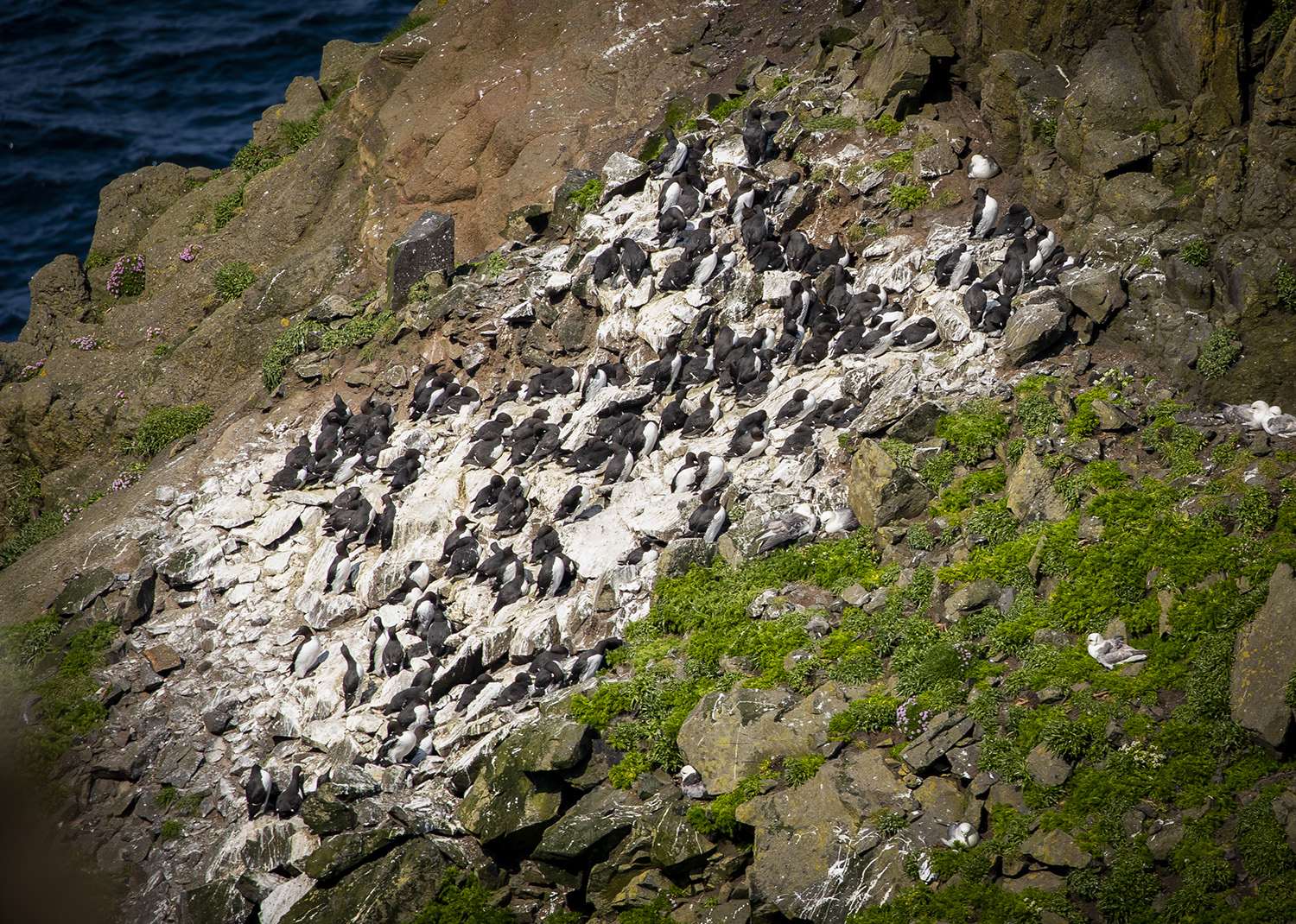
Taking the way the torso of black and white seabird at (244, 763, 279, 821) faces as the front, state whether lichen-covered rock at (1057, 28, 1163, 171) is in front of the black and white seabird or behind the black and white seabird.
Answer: in front

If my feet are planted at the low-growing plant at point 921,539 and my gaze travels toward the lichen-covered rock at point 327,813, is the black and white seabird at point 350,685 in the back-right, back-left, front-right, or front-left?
front-right

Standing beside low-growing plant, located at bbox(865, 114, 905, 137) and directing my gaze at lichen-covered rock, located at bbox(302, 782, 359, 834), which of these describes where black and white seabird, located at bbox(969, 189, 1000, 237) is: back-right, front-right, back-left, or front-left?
front-left

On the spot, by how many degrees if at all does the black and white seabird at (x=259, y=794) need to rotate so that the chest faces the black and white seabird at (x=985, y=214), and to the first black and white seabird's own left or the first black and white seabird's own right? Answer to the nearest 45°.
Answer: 0° — it already faces it
